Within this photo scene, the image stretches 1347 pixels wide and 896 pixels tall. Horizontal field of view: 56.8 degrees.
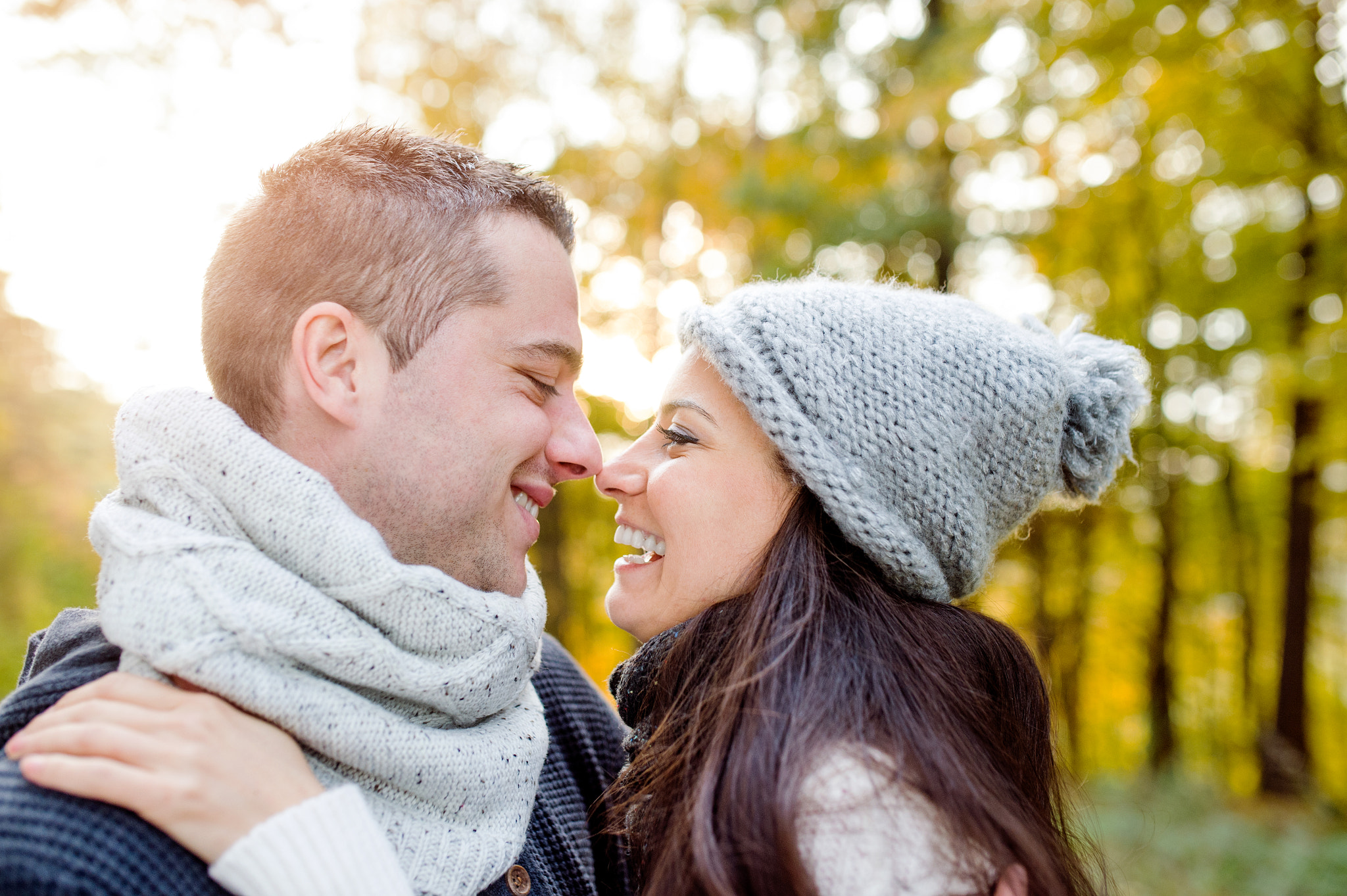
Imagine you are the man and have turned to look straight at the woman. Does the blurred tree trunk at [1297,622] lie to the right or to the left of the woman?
left

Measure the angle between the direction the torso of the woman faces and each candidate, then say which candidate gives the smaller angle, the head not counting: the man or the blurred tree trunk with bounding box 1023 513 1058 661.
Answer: the man

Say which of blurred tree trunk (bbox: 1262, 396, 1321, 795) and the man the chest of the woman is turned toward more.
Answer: the man

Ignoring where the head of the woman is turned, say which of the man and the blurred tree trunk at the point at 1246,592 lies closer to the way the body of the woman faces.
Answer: the man

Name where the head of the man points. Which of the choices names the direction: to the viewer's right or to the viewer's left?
to the viewer's right

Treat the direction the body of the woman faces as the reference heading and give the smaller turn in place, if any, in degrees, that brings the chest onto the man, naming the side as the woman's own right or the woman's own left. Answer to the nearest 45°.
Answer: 0° — they already face them

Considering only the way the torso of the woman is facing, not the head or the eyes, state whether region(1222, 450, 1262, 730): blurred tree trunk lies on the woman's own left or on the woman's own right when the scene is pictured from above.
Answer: on the woman's own right

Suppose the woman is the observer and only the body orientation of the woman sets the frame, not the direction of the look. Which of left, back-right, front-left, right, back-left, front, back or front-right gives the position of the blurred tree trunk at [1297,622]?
back-right

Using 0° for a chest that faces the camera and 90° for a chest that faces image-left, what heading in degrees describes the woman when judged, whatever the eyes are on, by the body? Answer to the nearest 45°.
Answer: approximately 90°

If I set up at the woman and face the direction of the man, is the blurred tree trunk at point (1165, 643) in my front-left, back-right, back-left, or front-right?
back-right
